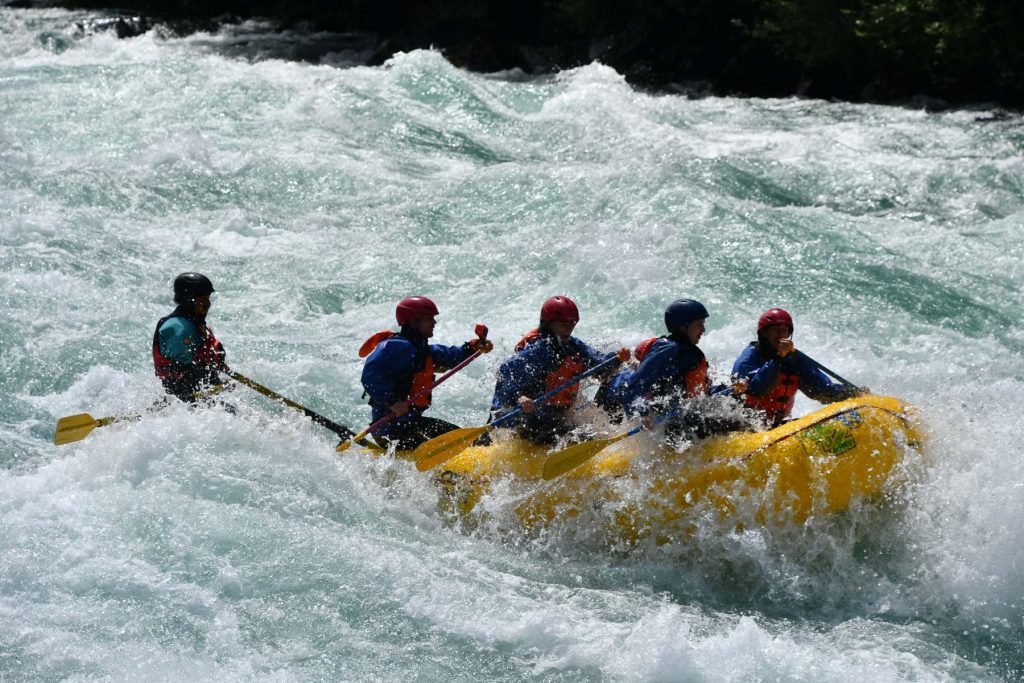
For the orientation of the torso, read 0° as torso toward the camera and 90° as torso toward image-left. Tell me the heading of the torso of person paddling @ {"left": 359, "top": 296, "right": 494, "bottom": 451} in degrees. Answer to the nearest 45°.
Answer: approximately 270°

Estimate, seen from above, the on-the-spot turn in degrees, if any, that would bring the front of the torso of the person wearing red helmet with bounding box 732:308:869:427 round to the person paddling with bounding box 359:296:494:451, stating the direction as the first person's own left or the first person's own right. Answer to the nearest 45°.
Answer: approximately 135° to the first person's own right

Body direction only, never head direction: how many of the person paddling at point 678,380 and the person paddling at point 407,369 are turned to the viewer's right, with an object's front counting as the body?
2

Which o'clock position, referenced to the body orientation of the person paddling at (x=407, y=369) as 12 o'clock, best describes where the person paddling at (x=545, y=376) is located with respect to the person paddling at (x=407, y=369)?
the person paddling at (x=545, y=376) is roughly at 1 o'clock from the person paddling at (x=407, y=369).

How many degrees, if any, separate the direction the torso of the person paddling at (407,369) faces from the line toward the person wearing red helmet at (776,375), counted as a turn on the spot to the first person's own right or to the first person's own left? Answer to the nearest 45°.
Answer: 0° — they already face them

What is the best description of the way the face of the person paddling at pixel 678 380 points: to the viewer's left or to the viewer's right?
to the viewer's right

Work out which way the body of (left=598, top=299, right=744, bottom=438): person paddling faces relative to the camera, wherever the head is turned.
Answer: to the viewer's right

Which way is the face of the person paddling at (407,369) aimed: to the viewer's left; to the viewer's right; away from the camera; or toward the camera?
to the viewer's right

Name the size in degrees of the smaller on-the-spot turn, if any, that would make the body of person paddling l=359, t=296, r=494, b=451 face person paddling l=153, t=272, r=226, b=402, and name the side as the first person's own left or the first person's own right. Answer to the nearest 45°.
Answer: approximately 180°

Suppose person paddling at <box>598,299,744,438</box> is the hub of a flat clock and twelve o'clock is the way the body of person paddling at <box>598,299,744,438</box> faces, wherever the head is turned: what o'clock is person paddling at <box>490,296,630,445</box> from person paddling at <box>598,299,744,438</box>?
person paddling at <box>490,296,630,445</box> is roughly at 7 o'clock from person paddling at <box>598,299,744,438</box>.

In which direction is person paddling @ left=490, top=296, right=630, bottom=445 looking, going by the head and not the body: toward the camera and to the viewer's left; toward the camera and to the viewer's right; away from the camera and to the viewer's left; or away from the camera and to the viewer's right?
toward the camera and to the viewer's right

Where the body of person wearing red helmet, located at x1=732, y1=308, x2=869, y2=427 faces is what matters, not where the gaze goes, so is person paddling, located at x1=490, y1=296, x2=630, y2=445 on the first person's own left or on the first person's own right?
on the first person's own right

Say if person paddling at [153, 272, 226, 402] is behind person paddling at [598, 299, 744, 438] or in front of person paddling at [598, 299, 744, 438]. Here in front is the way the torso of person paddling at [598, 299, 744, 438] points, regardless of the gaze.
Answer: behind
